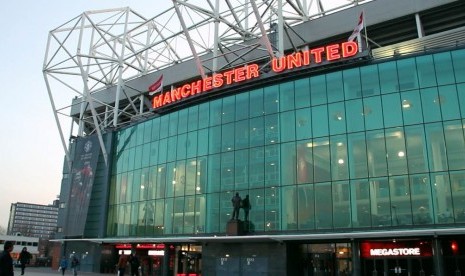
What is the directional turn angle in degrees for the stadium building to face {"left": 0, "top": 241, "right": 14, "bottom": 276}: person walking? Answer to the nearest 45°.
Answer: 0° — it already faces them

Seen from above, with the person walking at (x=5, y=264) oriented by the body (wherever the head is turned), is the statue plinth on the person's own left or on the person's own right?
on the person's own left
